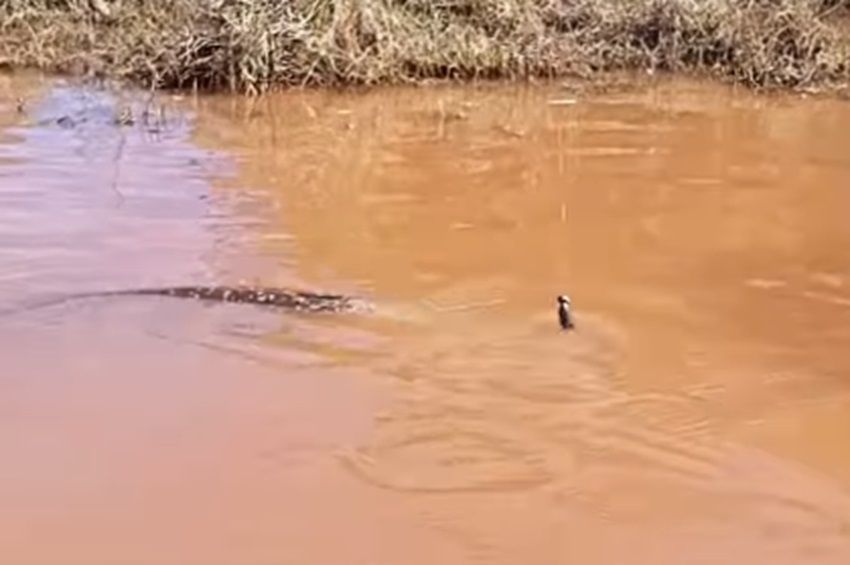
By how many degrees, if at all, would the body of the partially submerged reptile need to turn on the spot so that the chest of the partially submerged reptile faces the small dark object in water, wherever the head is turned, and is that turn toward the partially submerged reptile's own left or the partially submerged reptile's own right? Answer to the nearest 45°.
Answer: approximately 45° to the partially submerged reptile's own right

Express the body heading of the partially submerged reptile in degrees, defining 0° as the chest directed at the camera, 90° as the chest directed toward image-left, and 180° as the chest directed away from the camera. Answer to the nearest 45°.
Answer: approximately 270°
